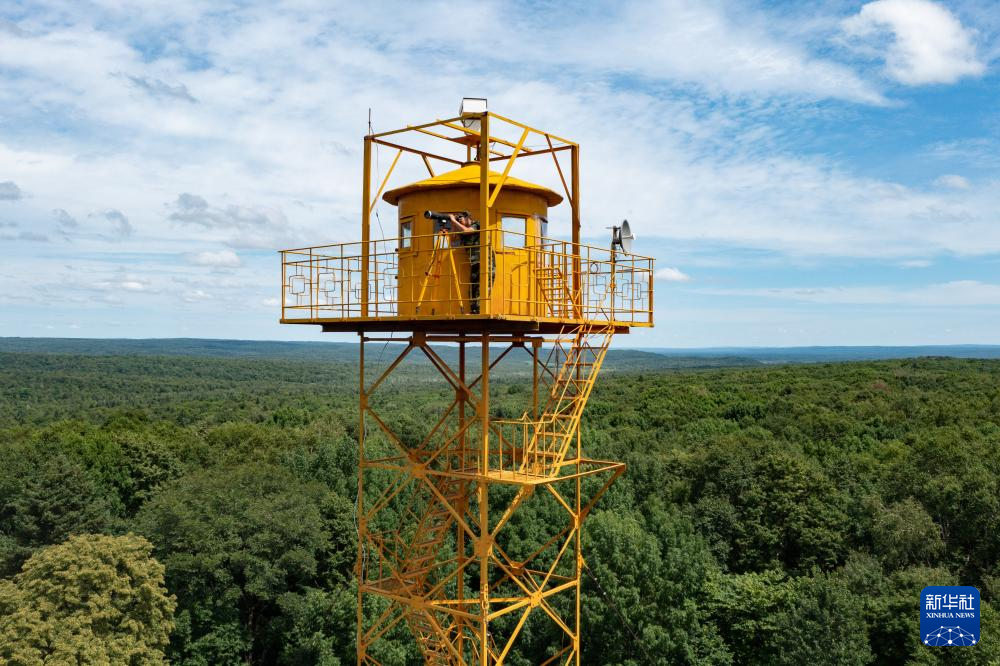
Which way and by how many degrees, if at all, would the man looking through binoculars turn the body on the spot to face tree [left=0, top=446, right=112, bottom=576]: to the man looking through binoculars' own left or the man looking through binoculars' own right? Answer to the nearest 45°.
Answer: approximately 45° to the man looking through binoculars' own right

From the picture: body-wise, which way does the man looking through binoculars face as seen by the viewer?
to the viewer's left
